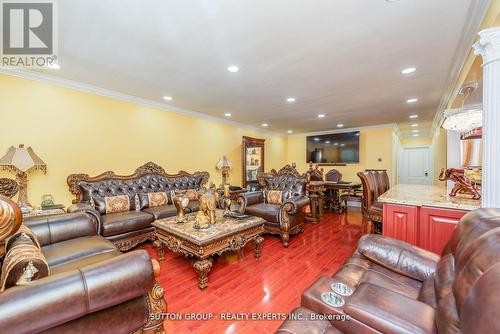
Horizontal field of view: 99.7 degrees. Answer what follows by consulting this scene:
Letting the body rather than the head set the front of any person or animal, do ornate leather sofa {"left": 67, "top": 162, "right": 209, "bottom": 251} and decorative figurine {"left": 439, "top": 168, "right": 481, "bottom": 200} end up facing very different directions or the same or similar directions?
very different directions

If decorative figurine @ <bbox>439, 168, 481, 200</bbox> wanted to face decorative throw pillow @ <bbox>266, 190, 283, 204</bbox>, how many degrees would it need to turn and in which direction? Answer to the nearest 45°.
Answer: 0° — it already faces it

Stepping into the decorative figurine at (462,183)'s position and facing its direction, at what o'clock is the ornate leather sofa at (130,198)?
The ornate leather sofa is roughly at 11 o'clock from the decorative figurine.

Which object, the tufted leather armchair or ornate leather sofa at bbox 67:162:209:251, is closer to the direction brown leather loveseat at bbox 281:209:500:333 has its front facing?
the ornate leather sofa

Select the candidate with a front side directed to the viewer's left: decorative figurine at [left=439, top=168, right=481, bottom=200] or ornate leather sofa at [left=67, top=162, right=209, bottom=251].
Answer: the decorative figurine

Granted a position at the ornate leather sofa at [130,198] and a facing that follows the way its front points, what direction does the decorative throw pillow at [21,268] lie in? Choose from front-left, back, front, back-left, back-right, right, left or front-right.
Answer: front-right

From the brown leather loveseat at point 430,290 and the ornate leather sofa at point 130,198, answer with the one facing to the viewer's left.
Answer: the brown leather loveseat

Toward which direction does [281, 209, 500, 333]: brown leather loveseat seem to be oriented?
to the viewer's left

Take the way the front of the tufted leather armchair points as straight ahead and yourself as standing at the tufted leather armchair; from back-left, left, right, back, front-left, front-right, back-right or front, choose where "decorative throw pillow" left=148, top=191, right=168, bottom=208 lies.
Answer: front-right

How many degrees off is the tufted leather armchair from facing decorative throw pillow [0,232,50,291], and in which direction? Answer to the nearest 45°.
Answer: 0° — it already faces it

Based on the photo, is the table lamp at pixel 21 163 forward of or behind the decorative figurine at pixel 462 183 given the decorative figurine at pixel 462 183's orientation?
forward

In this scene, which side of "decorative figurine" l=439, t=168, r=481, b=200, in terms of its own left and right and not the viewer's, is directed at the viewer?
left

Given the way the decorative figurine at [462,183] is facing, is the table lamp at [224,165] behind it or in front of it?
in front

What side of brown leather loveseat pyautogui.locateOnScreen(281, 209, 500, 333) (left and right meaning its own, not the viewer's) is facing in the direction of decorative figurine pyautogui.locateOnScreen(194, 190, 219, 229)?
front

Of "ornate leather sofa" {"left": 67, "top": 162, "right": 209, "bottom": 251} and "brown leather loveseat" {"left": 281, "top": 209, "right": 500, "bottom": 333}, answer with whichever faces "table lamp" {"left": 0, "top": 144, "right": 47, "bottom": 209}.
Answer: the brown leather loveseat

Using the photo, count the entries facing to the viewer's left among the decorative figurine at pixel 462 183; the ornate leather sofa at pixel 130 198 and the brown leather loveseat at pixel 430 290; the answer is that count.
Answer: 2
